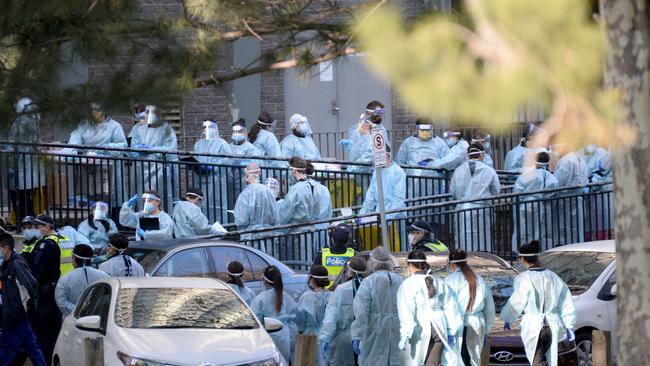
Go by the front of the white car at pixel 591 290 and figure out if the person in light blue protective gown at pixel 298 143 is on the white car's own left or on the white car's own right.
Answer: on the white car's own right

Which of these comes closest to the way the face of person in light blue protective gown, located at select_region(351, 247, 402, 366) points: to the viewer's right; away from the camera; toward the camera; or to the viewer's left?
away from the camera

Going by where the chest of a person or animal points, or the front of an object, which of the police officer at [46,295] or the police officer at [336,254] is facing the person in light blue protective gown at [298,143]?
the police officer at [336,254]

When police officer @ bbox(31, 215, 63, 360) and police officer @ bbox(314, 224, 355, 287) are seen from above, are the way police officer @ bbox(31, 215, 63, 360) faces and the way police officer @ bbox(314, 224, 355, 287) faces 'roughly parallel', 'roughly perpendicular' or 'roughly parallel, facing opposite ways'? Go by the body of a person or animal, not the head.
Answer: roughly perpendicular

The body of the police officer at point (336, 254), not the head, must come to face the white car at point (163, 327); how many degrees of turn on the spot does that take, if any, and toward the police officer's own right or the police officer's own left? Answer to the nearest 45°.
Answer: approximately 135° to the police officer's own left

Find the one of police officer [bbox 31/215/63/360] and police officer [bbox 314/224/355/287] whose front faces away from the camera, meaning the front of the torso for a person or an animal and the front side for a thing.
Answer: police officer [bbox 314/224/355/287]

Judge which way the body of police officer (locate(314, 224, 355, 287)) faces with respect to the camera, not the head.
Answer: away from the camera

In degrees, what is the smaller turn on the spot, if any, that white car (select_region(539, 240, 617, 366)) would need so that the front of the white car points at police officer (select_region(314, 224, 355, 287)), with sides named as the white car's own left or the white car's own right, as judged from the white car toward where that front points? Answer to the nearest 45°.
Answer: approximately 45° to the white car's own right

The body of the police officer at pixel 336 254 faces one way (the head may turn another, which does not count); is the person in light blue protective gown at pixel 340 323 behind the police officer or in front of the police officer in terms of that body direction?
behind
